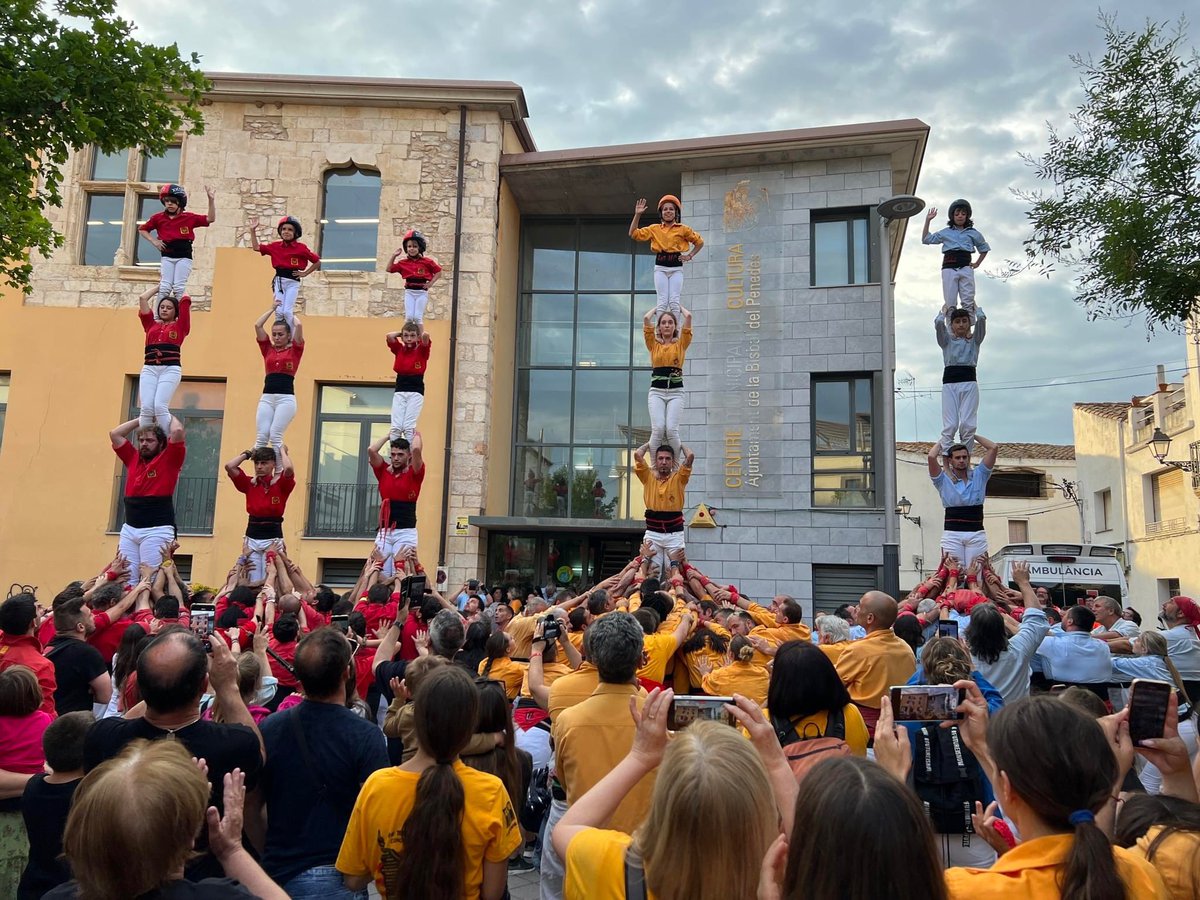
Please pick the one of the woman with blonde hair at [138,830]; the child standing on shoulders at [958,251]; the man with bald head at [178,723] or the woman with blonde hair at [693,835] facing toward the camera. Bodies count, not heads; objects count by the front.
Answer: the child standing on shoulders

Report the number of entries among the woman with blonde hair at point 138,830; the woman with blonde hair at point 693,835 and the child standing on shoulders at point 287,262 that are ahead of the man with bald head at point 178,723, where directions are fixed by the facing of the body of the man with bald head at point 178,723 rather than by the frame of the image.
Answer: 1

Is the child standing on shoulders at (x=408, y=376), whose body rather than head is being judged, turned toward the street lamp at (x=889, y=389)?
no

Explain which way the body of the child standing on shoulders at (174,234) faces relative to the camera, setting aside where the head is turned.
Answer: toward the camera

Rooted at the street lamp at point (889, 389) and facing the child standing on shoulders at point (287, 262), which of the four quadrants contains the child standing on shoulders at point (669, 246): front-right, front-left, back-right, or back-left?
front-left

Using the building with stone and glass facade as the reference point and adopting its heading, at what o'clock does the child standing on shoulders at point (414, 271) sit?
The child standing on shoulders is roughly at 12 o'clock from the building with stone and glass facade.

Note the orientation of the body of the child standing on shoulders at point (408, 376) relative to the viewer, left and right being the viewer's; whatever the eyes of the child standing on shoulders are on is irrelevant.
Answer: facing the viewer

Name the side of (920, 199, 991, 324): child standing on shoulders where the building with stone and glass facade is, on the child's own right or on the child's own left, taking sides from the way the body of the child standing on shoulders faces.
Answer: on the child's own right

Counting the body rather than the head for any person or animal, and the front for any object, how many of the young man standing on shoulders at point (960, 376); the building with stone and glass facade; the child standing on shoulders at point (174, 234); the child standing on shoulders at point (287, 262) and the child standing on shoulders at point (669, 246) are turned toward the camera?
5

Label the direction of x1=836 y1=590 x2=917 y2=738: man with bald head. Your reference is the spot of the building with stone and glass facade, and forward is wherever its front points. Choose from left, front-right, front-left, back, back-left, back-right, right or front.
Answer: front

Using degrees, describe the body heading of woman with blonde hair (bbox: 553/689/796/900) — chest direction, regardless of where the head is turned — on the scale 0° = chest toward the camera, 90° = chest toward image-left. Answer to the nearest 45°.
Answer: approximately 180°

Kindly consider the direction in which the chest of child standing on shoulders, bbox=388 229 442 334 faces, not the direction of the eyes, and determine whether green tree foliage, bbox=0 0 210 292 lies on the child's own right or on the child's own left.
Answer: on the child's own right

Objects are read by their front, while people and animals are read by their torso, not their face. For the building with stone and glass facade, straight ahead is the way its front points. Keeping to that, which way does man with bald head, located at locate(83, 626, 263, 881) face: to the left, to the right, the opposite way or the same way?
the opposite way

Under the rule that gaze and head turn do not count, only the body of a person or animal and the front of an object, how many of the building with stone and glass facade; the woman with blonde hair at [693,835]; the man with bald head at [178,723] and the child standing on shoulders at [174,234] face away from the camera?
2

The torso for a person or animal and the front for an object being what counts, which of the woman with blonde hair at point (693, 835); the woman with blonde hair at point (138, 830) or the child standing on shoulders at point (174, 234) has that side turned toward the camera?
the child standing on shoulders

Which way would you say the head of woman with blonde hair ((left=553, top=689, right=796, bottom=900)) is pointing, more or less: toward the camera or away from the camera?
away from the camera

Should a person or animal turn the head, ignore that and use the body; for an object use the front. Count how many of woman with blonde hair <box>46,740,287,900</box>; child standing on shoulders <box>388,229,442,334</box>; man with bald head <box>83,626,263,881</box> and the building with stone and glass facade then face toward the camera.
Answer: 2

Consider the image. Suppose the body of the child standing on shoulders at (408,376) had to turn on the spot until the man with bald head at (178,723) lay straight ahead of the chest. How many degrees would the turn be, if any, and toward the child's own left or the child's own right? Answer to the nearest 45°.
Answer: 0° — they already face them

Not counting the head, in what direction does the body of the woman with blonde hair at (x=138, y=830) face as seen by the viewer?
away from the camera

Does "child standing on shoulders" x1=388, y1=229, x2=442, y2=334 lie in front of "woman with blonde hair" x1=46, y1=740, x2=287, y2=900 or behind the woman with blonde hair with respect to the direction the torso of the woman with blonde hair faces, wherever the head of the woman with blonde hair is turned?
in front

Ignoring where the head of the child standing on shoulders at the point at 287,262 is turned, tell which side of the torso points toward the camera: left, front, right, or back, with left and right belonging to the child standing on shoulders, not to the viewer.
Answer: front

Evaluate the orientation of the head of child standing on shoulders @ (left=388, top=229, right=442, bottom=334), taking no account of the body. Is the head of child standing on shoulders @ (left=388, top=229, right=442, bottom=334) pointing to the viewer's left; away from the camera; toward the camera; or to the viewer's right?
toward the camera

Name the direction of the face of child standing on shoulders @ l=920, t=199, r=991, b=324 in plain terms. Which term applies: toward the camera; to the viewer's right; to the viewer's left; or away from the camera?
toward the camera

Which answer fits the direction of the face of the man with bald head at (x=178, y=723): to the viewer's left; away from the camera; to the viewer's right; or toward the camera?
away from the camera
